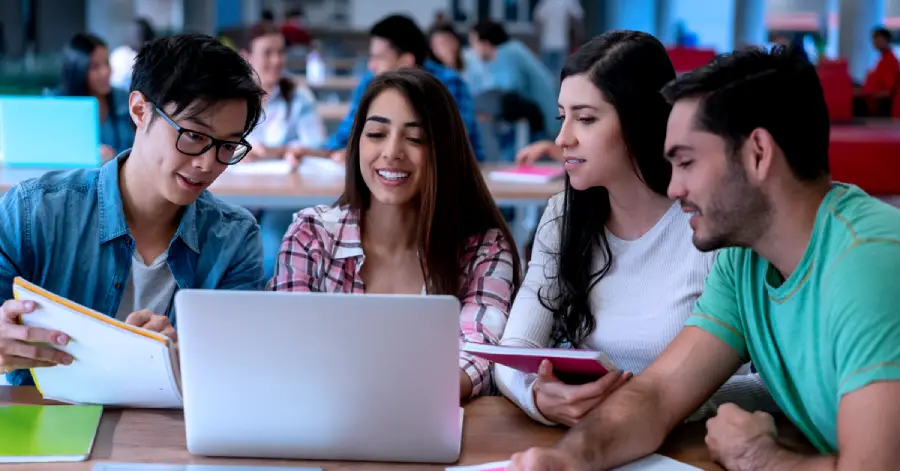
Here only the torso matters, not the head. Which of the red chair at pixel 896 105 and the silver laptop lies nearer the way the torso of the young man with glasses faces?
the silver laptop

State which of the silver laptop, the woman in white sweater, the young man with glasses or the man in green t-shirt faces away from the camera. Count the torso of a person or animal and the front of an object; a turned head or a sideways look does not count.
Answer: the silver laptop

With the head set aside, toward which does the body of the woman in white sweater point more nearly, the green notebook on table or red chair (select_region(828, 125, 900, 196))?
the green notebook on table

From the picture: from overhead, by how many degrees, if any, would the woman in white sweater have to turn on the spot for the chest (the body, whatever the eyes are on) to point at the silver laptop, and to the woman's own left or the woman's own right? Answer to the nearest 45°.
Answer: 0° — they already face it

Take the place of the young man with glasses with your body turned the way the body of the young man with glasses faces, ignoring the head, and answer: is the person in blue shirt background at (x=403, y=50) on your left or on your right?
on your left

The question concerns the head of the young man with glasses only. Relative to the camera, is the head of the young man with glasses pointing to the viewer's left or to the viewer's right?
to the viewer's right

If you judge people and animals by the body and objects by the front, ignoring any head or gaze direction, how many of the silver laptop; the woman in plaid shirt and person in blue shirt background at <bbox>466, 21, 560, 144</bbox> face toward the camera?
1

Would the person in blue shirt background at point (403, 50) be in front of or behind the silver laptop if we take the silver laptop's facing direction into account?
in front

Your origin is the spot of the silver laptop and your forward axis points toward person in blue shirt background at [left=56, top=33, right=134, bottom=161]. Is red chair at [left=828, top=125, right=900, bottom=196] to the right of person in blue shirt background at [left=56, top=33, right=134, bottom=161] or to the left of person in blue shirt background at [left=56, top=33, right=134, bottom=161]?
right
